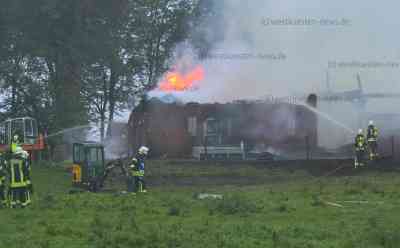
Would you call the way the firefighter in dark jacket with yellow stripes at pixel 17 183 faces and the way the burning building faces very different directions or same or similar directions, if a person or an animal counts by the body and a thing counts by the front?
very different directions

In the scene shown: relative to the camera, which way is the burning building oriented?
toward the camera

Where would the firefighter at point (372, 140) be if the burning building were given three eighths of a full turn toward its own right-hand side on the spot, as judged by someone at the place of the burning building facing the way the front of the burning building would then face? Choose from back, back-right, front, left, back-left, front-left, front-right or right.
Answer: back

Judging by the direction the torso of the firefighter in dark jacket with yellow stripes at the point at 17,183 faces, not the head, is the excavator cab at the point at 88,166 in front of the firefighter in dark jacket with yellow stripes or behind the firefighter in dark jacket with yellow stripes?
in front

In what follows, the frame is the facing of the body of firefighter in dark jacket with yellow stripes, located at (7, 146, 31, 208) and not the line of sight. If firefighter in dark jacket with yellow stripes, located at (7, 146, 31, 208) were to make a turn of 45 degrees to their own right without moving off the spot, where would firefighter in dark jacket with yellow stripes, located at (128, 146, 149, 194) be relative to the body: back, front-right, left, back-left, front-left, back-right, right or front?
front

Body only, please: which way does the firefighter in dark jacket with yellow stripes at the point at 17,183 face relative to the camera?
away from the camera

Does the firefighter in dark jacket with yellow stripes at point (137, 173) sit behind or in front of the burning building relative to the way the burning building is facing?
in front

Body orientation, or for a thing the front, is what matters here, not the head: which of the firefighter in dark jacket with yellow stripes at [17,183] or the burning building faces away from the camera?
the firefighter in dark jacket with yellow stripes

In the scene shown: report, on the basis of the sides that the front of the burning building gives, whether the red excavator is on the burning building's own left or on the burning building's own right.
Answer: on the burning building's own right

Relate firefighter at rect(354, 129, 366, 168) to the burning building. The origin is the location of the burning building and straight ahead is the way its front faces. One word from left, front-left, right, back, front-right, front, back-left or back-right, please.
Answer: front-left

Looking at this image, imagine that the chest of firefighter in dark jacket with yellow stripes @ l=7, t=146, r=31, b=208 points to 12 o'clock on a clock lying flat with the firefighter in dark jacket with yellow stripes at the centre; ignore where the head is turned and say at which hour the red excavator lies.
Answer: The red excavator is roughly at 12 o'clock from the firefighter in dark jacket with yellow stripes.
